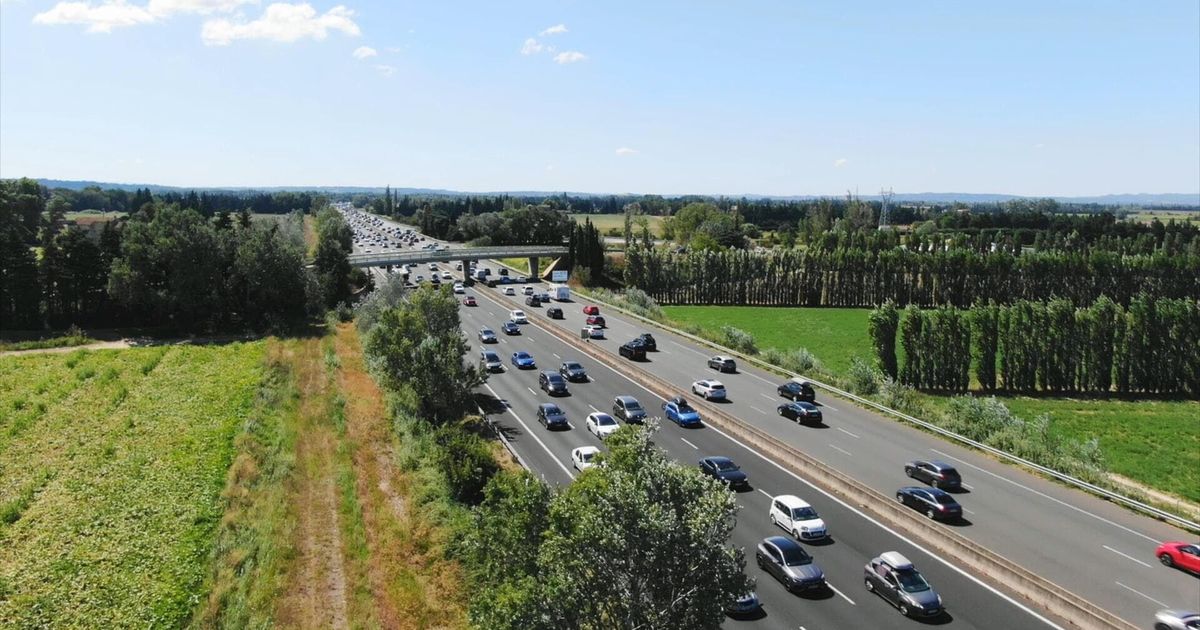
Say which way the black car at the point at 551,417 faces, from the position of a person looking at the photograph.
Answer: facing the viewer and to the right of the viewer

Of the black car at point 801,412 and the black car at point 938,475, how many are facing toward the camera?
0

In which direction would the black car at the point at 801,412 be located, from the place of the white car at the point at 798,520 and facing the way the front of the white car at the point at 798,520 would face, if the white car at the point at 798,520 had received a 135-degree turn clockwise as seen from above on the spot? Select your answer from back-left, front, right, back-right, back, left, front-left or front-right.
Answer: right

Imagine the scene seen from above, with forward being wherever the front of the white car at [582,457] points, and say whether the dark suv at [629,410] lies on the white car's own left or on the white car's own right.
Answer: on the white car's own left

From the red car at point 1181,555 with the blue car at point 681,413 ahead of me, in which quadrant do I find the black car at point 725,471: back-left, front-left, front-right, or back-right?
front-left

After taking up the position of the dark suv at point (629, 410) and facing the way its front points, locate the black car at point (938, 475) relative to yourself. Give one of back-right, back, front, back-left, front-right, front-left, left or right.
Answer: front

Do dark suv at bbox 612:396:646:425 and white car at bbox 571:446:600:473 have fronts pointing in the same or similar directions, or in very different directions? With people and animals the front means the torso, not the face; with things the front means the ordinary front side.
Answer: same or similar directions

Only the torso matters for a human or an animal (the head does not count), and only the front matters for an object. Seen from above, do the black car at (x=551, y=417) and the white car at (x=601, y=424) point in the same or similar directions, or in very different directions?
same or similar directions

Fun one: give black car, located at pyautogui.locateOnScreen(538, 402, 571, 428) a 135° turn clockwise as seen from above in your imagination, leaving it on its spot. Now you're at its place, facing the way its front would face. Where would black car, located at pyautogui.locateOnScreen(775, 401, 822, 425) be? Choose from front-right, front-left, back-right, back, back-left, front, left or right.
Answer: back

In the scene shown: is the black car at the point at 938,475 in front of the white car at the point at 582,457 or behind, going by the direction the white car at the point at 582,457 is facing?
in front

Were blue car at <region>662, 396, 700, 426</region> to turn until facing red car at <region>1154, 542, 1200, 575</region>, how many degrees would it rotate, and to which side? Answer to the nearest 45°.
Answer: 0° — it already faces it

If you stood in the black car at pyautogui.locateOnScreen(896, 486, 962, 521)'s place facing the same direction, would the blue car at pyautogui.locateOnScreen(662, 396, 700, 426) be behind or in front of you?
in front

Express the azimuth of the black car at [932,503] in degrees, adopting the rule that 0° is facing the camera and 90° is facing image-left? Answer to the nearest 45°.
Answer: approximately 135°

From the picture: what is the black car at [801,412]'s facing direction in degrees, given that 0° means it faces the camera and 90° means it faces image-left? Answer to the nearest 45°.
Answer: approximately 135°

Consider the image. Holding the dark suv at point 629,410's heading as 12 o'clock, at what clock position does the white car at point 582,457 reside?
The white car is roughly at 2 o'clock from the dark suv.
